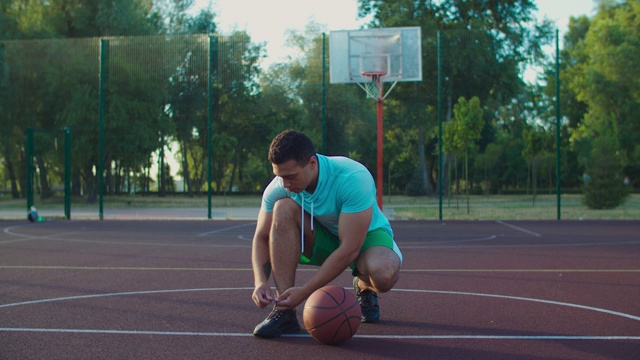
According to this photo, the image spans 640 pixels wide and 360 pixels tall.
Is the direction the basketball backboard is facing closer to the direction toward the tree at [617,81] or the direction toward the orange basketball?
the orange basketball

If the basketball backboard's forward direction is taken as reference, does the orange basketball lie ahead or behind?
ahead

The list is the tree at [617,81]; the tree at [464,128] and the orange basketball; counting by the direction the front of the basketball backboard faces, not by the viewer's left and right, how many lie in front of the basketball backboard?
1

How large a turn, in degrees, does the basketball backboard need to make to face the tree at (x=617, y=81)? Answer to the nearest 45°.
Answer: approximately 135° to its left

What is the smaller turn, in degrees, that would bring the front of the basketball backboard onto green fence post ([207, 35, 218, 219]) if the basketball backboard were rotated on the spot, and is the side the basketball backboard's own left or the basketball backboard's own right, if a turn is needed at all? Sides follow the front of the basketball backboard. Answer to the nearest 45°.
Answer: approximately 90° to the basketball backboard's own right

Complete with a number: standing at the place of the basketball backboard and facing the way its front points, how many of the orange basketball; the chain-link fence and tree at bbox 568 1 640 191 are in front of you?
1

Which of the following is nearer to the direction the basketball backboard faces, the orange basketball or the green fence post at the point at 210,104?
the orange basketball

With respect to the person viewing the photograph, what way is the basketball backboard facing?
facing the viewer

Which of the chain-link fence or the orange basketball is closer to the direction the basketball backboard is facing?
the orange basketball
